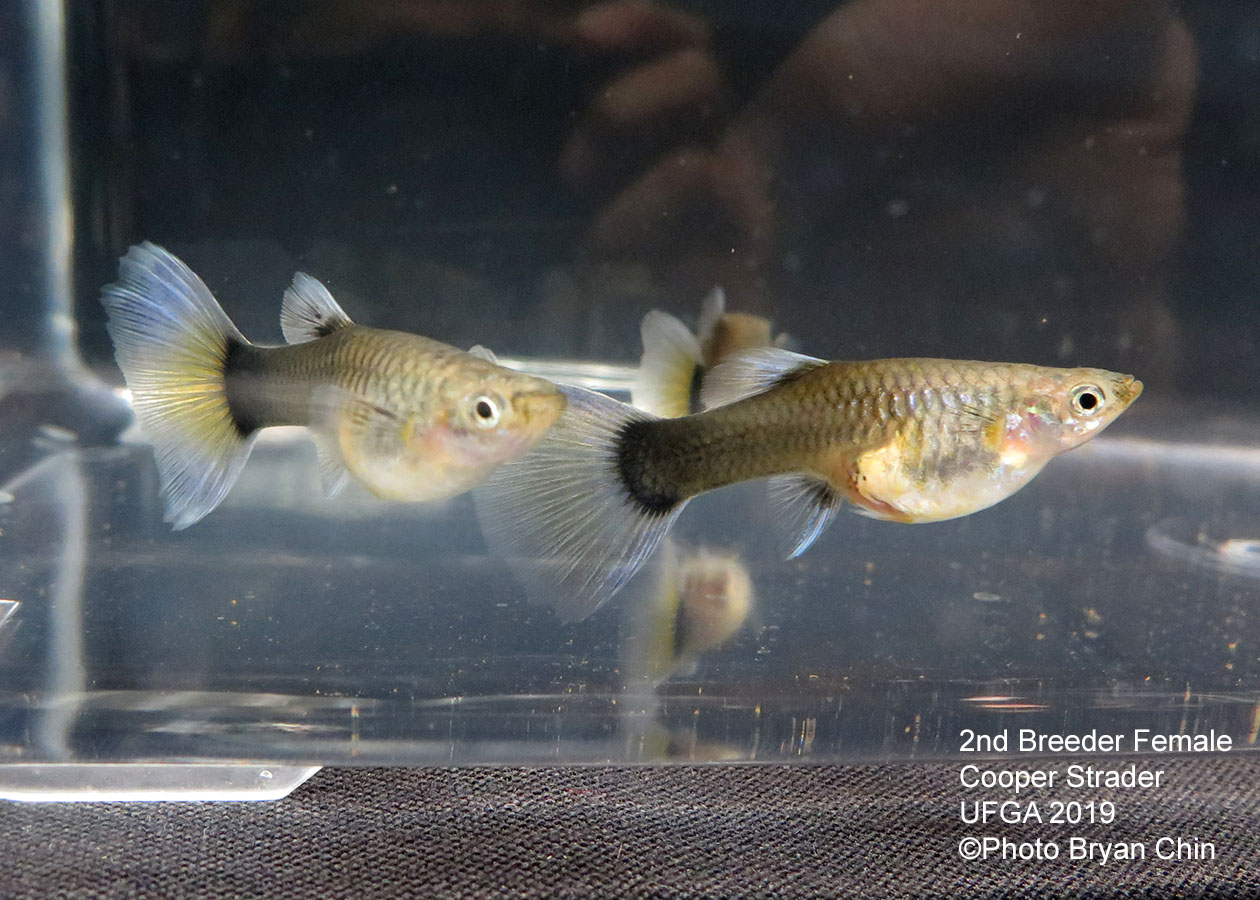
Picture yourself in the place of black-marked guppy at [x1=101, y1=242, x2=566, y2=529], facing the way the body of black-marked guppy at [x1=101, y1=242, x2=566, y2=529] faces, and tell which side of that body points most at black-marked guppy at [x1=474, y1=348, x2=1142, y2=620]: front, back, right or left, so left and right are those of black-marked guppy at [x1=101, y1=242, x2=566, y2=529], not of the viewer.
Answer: front

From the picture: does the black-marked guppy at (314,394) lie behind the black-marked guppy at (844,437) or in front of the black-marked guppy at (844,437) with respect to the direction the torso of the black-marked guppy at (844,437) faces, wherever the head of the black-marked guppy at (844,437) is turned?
behind

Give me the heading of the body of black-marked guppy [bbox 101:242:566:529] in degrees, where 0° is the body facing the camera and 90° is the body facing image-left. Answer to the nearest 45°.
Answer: approximately 270°

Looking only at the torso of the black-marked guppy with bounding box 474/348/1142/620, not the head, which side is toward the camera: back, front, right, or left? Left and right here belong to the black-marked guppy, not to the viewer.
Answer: right

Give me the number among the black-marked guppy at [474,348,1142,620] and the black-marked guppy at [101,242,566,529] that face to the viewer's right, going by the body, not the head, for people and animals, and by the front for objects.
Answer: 2
